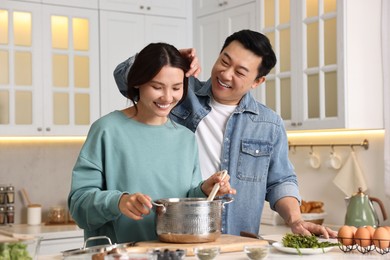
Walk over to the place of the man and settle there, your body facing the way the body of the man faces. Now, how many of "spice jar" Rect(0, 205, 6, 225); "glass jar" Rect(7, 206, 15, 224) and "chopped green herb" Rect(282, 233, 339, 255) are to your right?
2

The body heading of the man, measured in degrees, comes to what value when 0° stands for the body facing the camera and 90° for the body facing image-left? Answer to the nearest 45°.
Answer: approximately 45°

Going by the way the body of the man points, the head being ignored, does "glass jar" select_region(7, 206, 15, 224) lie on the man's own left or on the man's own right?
on the man's own right

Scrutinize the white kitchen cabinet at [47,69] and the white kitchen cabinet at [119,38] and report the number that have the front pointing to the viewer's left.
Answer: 0

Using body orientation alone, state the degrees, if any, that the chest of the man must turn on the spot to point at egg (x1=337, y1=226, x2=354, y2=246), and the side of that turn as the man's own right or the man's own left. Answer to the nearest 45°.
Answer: approximately 90° to the man's own left

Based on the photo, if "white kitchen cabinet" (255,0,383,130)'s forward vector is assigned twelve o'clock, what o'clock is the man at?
The man is roughly at 11 o'clock from the white kitchen cabinet.

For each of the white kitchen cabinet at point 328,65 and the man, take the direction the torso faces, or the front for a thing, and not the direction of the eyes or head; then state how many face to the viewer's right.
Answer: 0

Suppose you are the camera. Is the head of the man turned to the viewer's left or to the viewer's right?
to the viewer's left

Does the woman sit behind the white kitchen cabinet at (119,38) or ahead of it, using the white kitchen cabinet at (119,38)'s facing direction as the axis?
ahead

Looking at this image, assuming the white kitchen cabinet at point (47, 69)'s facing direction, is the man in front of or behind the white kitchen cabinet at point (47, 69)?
in front

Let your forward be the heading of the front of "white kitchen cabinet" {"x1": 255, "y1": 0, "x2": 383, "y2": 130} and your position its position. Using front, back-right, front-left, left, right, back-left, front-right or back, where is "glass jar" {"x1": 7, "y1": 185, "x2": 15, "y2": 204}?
front-right

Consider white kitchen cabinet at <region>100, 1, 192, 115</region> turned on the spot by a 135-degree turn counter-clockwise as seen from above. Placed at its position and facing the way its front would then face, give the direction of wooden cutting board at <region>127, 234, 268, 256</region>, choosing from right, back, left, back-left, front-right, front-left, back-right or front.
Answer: back
